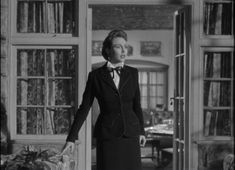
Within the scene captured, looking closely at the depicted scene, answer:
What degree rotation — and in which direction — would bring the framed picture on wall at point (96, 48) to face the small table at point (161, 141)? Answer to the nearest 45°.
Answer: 0° — it already faces it

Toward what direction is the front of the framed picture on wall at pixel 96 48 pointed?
toward the camera

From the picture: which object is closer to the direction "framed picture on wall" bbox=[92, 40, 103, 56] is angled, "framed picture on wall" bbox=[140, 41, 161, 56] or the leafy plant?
the leafy plant

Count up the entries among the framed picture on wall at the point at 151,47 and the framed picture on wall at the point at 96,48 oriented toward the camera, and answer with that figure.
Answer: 2

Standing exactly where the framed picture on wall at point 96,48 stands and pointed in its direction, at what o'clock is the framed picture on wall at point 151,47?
the framed picture on wall at point 151,47 is roughly at 9 o'clock from the framed picture on wall at point 96,48.

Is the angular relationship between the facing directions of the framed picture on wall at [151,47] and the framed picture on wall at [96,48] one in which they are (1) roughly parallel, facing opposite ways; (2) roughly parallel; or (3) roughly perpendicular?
roughly parallel

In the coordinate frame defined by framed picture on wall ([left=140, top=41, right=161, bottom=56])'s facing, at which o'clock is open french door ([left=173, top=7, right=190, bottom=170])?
The open french door is roughly at 12 o'clock from the framed picture on wall.

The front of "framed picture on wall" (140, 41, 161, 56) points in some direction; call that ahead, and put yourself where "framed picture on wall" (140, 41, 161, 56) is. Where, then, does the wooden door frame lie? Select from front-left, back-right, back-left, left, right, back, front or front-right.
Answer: front
